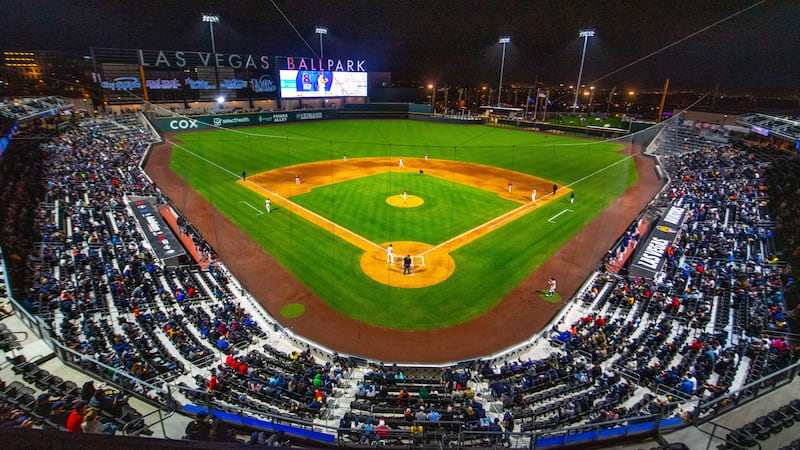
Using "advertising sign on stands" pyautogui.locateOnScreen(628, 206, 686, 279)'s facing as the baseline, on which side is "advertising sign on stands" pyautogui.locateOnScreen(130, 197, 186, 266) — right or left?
on its right
